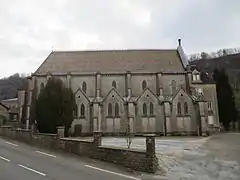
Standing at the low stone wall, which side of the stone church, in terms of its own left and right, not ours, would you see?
front
